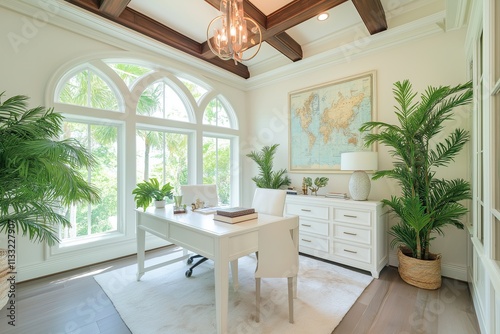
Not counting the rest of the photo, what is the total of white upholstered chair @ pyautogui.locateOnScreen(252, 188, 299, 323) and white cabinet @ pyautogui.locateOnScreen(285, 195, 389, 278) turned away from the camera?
1

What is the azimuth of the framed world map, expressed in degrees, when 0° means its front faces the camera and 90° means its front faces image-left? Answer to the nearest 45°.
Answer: approximately 45°

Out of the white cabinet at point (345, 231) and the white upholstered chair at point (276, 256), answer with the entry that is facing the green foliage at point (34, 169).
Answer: the white cabinet

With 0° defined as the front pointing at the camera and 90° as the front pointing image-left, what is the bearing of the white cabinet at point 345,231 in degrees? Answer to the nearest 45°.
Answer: approximately 45°

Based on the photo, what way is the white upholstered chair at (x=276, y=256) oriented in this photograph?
away from the camera

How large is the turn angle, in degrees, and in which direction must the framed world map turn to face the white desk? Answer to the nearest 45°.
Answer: approximately 45° to its left

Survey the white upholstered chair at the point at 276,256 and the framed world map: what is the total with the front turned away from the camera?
1

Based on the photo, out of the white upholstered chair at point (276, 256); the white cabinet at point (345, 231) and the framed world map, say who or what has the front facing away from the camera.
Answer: the white upholstered chair
